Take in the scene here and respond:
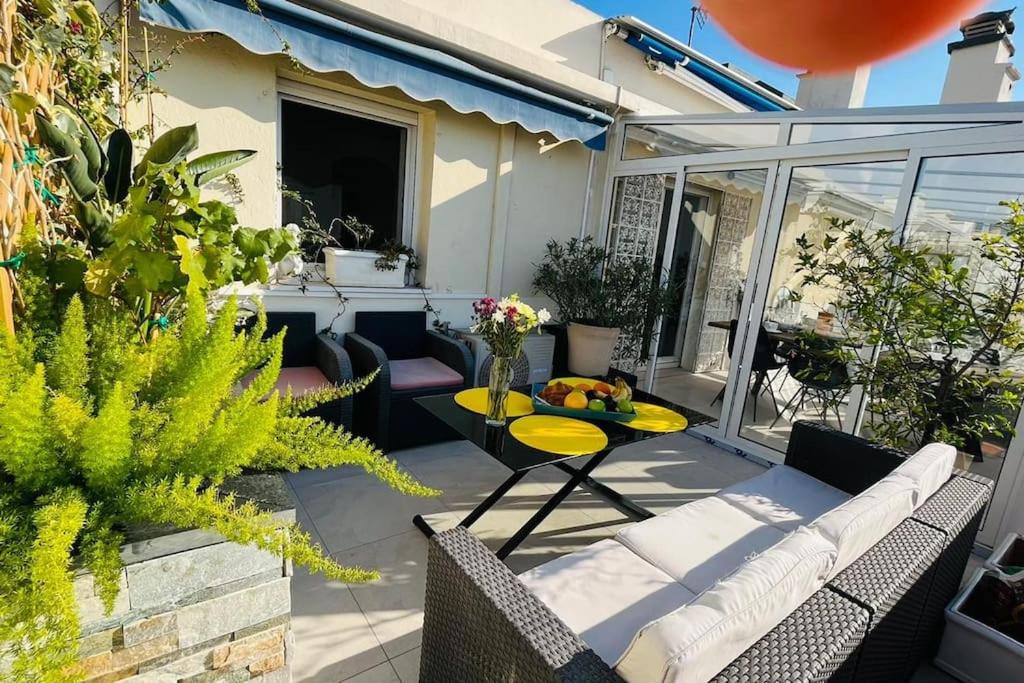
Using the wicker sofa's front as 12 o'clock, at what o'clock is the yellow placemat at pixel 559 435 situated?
The yellow placemat is roughly at 12 o'clock from the wicker sofa.

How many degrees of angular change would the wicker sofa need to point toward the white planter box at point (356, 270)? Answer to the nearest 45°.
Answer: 0° — it already faces it

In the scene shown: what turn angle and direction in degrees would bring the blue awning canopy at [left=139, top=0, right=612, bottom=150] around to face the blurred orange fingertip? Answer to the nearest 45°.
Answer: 0° — it already faces it

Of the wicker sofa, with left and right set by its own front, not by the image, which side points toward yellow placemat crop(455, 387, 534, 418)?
front

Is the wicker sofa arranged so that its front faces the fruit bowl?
yes

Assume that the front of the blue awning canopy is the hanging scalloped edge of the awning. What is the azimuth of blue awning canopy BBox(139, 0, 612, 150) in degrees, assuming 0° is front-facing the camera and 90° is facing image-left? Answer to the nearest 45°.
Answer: approximately 315°

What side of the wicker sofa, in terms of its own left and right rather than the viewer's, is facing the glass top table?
front

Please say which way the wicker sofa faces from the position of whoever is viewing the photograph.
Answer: facing away from the viewer and to the left of the viewer
